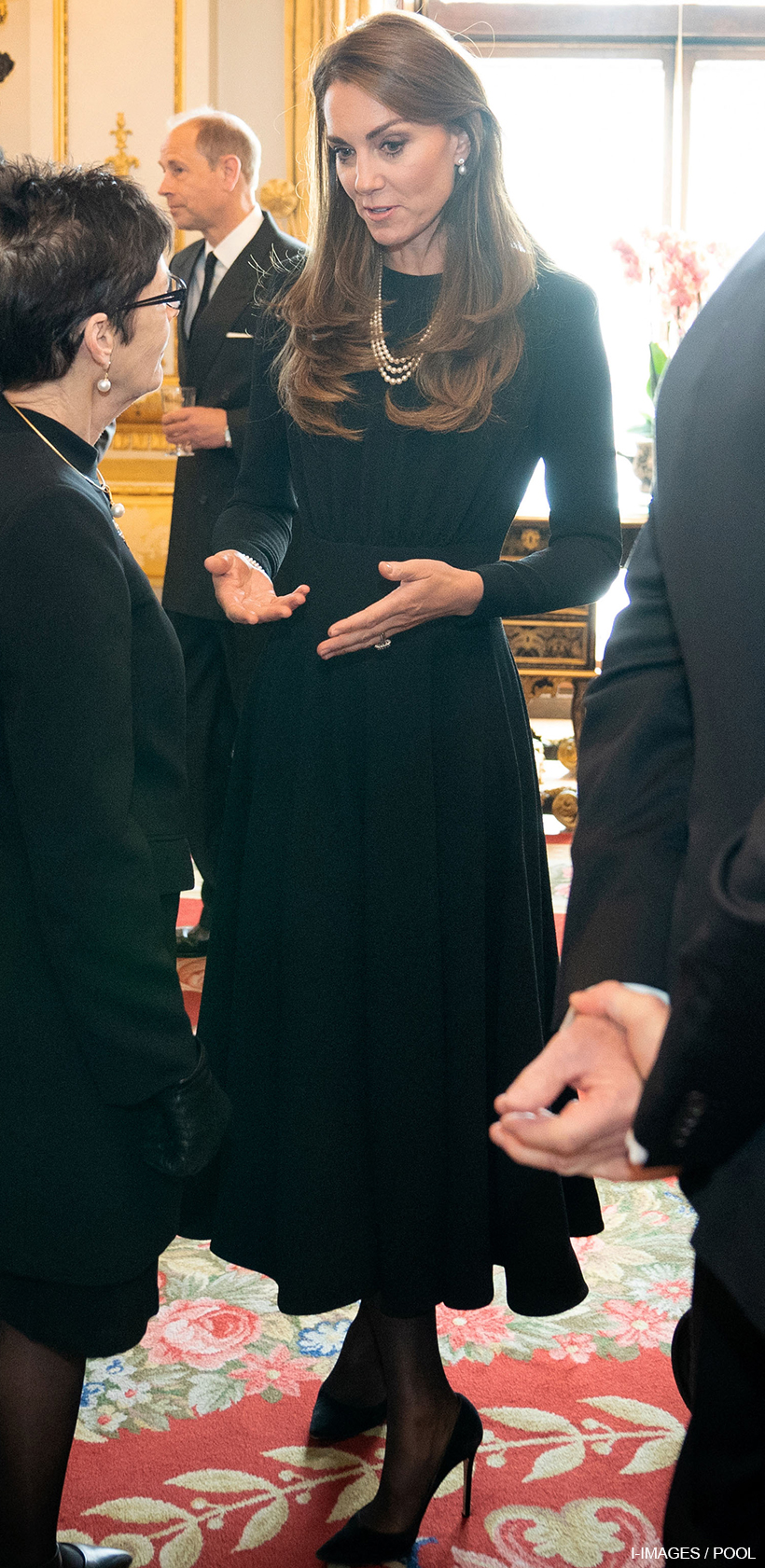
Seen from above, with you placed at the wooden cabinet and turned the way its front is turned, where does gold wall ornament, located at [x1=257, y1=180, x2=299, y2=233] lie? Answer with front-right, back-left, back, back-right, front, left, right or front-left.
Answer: back-right

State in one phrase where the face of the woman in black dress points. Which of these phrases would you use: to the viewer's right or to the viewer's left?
to the viewer's left

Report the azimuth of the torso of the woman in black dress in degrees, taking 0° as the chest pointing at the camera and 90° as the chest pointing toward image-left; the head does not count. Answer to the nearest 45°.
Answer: approximately 45°

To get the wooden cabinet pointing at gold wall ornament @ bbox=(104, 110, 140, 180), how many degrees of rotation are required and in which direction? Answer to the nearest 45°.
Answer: approximately 135° to its right

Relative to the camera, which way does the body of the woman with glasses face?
to the viewer's right

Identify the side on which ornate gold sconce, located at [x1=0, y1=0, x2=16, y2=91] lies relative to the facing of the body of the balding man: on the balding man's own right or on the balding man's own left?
on the balding man's own right

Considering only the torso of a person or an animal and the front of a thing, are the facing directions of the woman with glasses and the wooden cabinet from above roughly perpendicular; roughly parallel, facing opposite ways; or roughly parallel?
roughly perpendicular

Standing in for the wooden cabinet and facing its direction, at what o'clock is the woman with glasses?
The woman with glasses is roughly at 12 o'clock from the wooden cabinet.

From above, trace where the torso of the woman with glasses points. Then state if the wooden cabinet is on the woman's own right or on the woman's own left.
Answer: on the woman's own left

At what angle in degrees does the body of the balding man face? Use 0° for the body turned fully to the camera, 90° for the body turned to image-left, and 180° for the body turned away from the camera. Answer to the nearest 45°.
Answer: approximately 45°

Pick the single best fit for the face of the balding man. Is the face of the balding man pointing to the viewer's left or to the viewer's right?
to the viewer's left

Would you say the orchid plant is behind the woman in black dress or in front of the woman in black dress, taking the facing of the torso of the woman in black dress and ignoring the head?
behind
